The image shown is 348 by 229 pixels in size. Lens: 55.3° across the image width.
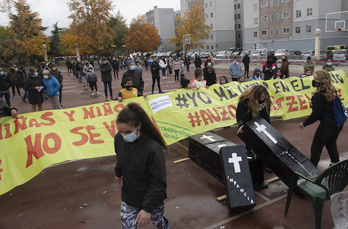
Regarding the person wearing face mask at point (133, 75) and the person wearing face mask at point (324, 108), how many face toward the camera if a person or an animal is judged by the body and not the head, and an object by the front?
1

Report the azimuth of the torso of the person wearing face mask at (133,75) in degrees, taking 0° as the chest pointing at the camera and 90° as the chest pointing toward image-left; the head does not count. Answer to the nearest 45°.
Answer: approximately 0°

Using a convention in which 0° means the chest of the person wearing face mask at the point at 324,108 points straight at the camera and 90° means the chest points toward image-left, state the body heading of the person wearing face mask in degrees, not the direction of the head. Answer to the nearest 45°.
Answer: approximately 90°

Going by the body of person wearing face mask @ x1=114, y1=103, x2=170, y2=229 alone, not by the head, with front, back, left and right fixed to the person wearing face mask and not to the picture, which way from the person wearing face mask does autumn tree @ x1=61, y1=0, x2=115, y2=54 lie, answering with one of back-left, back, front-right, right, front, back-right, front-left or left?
back-right

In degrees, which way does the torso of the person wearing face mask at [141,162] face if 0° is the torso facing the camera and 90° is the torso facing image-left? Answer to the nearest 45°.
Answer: approximately 45°

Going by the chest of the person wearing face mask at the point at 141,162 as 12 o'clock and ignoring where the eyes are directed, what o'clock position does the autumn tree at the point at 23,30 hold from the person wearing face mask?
The autumn tree is roughly at 4 o'clock from the person wearing face mask.

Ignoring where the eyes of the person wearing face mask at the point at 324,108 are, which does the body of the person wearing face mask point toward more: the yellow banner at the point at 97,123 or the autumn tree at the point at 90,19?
the yellow banner

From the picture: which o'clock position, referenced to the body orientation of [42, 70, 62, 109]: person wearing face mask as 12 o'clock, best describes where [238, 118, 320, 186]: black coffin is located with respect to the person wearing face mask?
The black coffin is roughly at 10 o'clock from the person wearing face mask.

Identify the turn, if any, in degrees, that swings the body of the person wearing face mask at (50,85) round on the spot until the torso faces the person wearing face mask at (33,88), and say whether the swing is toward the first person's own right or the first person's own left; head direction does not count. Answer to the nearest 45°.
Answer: approximately 90° to the first person's own right

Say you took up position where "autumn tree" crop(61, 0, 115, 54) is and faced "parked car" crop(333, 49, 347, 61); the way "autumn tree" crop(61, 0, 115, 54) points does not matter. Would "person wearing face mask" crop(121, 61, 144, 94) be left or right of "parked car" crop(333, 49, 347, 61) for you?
right

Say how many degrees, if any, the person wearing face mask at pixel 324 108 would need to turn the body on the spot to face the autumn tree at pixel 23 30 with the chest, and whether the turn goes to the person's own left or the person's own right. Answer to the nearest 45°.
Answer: approximately 45° to the person's own right

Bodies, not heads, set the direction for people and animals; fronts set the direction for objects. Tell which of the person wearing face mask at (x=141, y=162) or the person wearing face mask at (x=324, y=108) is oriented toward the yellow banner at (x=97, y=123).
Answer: the person wearing face mask at (x=324, y=108)
